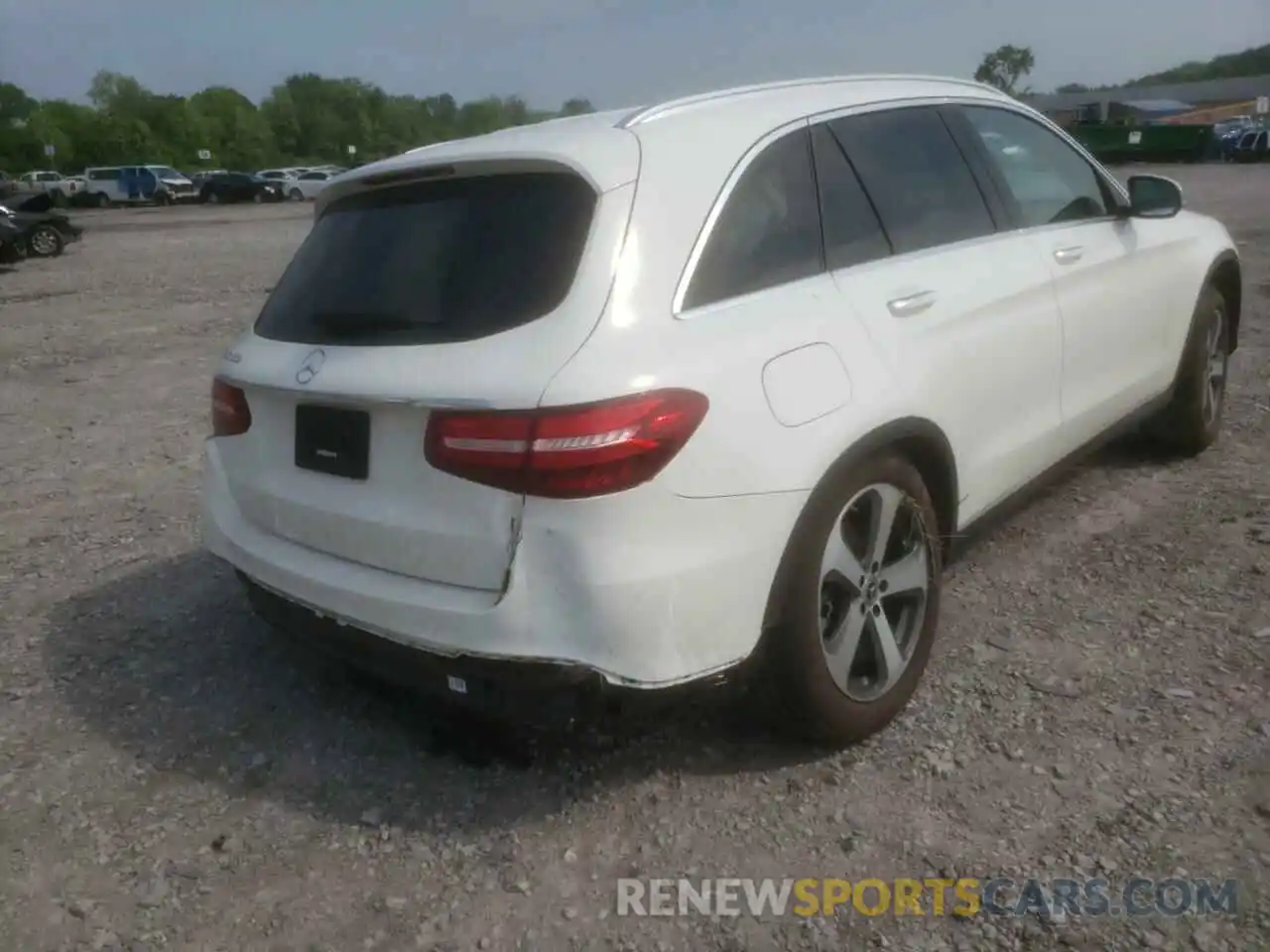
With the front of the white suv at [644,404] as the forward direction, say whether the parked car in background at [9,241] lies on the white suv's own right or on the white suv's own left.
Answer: on the white suv's own left

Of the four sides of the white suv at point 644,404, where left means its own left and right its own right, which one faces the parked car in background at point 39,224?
left

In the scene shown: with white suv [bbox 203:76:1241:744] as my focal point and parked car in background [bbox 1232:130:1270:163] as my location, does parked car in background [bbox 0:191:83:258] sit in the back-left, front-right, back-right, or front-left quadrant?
front-right

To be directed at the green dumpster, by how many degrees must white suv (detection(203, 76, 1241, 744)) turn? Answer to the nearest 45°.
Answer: approximately 45° to its left

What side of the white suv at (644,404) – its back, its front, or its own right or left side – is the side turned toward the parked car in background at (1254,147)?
front

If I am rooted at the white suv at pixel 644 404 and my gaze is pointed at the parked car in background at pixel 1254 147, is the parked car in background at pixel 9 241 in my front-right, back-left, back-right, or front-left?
front-left

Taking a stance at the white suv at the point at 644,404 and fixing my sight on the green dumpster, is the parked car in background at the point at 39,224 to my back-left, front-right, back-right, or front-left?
front-left

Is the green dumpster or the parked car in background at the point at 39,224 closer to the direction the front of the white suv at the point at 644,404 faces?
the green dumpster

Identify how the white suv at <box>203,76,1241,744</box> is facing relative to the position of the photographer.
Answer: facing away from the viewer and to the right of the viewer

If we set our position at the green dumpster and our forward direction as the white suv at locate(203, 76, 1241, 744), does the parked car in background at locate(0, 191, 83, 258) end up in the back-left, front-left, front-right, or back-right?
front-right
